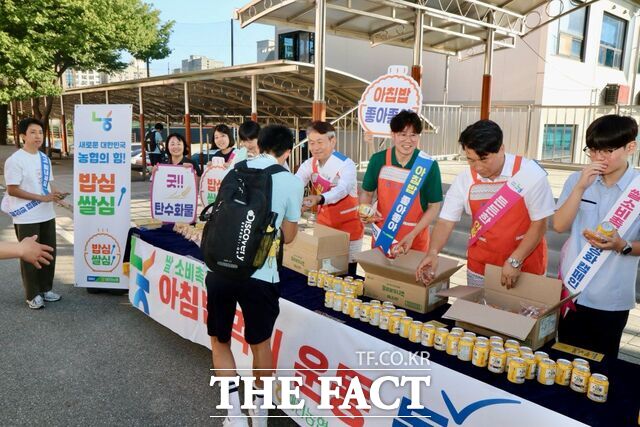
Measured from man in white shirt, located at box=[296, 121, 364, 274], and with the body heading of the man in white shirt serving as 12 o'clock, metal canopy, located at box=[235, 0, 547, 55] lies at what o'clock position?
The metal canopy is roughly at 5 o'clock from the man in white shirt.

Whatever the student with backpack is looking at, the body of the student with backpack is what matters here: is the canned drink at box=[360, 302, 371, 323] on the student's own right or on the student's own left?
on the student's own right

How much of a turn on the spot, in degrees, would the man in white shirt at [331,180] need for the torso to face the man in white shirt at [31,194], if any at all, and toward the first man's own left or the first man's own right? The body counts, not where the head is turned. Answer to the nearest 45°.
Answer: approximately 45° to the first man's own right

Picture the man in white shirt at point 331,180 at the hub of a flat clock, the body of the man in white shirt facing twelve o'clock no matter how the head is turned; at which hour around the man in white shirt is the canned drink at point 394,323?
The canned drink is roughly at 10 o'clock from the man in white shirt.

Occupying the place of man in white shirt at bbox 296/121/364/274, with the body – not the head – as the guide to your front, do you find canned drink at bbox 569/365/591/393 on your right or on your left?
on your left

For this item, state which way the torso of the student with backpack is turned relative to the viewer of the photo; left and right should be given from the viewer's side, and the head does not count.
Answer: facing away from the viewer and to the right of the viewer

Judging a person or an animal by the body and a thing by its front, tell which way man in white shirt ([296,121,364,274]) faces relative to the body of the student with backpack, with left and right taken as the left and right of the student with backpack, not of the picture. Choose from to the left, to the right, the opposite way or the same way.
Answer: the opposite way

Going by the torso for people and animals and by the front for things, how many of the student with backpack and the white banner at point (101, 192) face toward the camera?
1

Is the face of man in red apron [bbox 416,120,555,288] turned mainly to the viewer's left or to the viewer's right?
to the viewer's left

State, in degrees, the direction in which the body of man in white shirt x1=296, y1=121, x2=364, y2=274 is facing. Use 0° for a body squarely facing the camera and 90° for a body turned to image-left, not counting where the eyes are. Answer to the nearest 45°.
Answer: approximately 45°

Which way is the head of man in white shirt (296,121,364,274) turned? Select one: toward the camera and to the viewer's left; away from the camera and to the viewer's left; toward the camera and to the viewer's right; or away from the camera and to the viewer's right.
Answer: toward the camera and to the viewer's left
